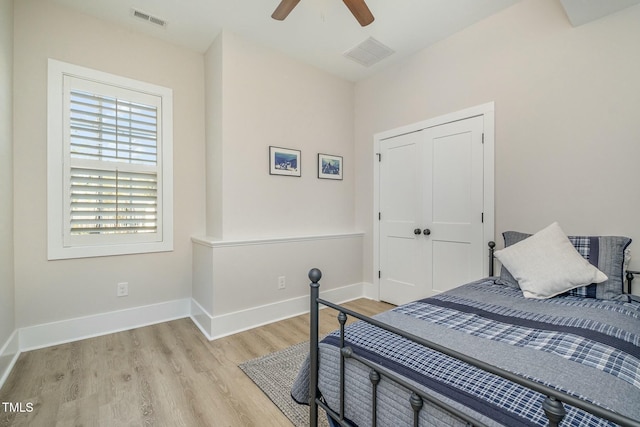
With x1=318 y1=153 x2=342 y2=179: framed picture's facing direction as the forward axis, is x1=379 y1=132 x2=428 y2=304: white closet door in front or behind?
in front

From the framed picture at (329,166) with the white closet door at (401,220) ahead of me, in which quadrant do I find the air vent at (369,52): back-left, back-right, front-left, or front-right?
front-right

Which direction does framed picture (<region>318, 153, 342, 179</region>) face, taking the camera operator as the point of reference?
facing the viewer and to the right of the viewer

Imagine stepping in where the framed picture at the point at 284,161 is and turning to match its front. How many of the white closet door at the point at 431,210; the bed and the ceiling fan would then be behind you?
0

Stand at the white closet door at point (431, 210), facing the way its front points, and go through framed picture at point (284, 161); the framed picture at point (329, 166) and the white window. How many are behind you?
0

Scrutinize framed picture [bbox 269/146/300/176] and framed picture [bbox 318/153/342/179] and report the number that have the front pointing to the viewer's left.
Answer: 0

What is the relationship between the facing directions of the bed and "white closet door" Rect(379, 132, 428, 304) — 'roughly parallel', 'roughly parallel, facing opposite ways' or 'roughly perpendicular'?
roughly parallel

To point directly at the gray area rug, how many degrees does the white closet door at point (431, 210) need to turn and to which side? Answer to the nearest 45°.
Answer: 0° — it already faces it

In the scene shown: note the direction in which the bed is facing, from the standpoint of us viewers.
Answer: facing the viewer and to the left of the viewer

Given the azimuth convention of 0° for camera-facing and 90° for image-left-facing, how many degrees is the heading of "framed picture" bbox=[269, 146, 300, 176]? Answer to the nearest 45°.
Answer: approximately 315°

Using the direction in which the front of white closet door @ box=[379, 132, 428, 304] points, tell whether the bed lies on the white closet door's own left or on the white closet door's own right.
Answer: on the white closet door's own left

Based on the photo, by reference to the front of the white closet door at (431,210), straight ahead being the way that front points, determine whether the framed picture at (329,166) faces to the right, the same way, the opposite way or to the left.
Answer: to the left

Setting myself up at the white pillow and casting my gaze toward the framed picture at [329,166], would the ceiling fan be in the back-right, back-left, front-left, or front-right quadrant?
front-left

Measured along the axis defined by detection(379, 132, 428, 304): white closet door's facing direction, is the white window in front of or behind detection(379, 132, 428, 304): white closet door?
in front

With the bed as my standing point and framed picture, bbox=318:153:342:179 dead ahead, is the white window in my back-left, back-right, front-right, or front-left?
front-left

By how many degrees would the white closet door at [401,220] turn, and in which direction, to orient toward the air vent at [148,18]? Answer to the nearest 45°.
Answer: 0° — it already faces it

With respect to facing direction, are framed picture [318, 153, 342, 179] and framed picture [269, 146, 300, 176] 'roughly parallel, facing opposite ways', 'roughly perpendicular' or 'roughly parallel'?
roughly parallel
